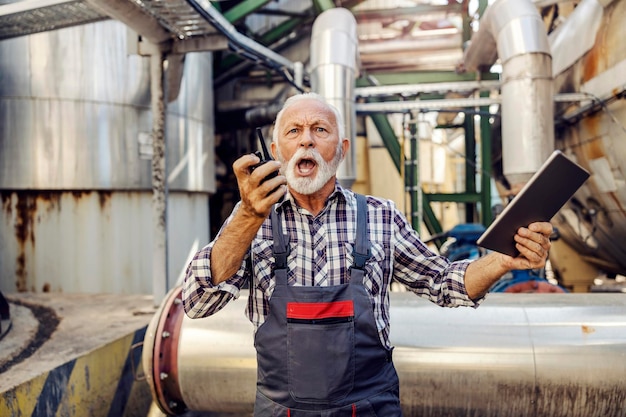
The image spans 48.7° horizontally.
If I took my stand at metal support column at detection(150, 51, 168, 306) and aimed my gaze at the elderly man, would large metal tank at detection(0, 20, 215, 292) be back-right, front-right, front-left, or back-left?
back-right

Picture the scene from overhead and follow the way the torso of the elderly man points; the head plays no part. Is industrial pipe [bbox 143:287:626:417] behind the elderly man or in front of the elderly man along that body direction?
behind

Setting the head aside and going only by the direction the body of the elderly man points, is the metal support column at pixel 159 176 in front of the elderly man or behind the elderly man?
behind

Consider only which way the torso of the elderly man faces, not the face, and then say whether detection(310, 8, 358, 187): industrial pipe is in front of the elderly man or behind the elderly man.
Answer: behind

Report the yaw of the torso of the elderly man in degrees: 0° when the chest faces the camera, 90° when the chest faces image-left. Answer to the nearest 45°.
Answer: approximately 0°

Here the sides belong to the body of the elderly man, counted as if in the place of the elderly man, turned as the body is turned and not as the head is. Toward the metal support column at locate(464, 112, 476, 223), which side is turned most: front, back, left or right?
back

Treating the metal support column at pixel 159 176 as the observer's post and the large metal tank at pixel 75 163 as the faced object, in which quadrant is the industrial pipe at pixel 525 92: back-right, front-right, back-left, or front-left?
back-right

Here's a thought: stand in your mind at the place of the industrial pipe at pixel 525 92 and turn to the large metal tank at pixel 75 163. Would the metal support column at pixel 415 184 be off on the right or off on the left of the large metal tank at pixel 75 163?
right

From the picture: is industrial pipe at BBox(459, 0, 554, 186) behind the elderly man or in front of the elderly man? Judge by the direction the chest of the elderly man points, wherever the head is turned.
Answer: behind

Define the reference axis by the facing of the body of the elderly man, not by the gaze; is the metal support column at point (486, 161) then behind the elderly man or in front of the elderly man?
behind
